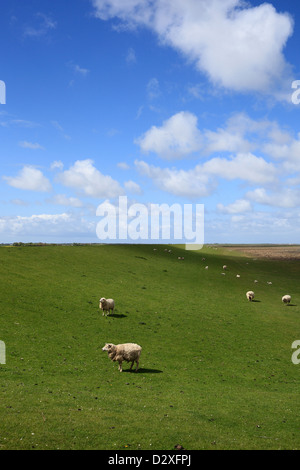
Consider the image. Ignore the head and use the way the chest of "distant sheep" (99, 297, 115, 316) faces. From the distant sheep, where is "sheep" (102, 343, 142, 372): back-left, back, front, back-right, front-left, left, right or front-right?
front-left

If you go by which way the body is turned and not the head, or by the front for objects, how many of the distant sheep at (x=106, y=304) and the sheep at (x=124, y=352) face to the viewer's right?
0

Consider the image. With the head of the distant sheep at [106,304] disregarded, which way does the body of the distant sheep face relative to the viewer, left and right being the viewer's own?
facing the viewer and to the left of the viewer

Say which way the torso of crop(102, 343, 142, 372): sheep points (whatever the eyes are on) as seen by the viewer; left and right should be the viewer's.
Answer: facing to the left of the viewer

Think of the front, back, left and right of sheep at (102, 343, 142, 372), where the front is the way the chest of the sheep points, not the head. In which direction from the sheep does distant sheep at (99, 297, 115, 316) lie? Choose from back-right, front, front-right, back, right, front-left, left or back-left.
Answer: right
